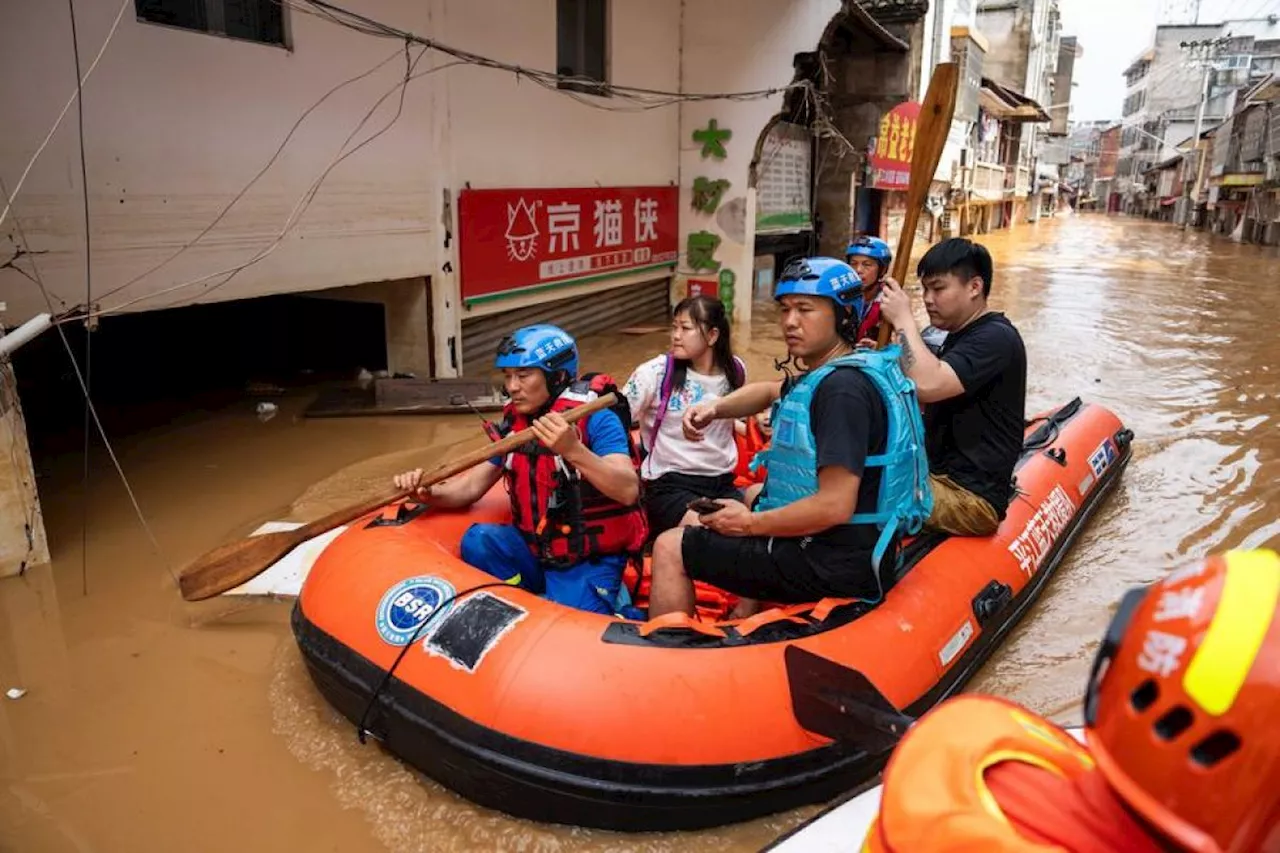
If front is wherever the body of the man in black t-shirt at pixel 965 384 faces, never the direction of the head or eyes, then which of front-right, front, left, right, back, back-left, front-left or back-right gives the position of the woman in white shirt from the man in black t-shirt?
front

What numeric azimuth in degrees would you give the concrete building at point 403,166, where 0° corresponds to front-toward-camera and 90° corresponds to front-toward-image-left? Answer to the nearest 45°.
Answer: approximately 315°

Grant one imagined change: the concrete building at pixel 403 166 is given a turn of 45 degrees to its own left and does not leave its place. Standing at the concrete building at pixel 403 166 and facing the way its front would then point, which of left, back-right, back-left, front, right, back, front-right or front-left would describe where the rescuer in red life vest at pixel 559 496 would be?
right

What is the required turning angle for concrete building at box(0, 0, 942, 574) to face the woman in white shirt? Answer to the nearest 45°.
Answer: approximately 45° to its right

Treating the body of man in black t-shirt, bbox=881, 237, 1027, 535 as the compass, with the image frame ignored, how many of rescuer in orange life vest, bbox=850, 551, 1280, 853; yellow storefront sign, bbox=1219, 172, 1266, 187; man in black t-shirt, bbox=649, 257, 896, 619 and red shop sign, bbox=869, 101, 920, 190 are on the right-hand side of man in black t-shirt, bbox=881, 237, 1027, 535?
2

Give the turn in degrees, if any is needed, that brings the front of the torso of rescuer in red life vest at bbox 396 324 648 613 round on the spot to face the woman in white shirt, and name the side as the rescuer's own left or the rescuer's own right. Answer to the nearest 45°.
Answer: approximately 180°

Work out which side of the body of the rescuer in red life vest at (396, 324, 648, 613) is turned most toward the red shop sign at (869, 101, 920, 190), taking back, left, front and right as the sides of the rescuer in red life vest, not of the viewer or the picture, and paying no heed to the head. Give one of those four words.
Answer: back

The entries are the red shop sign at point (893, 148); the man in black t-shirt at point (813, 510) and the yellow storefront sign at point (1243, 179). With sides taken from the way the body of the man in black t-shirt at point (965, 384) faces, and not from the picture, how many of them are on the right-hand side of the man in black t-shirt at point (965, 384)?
2

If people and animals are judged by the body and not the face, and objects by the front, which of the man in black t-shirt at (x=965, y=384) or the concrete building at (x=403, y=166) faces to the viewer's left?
the man in black t-shirt

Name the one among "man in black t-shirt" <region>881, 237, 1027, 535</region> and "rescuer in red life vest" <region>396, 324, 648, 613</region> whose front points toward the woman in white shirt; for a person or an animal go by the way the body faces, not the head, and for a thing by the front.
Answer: the man in black t-shirt

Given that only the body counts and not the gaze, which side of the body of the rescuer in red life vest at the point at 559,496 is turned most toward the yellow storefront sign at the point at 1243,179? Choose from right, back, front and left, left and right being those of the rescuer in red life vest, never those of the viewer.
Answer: back

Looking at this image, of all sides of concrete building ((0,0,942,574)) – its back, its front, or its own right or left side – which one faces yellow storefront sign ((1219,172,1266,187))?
left

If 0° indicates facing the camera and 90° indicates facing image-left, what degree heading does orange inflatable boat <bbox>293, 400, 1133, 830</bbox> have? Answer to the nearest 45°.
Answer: approximately 45°

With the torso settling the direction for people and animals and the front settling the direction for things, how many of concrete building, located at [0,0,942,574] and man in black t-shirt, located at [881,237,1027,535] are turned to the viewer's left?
1

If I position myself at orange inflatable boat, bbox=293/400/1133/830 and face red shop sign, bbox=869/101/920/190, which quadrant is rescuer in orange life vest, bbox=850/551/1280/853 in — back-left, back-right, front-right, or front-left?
back-right

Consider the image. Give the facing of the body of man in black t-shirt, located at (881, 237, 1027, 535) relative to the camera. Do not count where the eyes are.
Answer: to the viewer's left

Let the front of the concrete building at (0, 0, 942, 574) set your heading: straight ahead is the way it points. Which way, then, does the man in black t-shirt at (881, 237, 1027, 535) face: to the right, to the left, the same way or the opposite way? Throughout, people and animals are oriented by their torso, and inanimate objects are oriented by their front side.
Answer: the opposite way

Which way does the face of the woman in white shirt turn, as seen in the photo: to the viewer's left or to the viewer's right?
to the viewer's left
